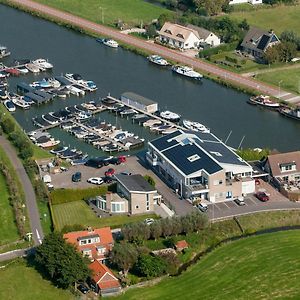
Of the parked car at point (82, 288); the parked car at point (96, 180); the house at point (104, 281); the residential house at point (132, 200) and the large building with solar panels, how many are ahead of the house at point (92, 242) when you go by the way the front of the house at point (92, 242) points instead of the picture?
2

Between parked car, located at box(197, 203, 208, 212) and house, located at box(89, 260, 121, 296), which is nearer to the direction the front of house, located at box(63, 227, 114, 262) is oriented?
the house

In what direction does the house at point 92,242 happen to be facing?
toward the camera

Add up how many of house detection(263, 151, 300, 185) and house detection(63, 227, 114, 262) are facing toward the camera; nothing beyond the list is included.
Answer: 2

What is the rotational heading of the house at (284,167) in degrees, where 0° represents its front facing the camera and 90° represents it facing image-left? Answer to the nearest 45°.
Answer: approximately 0°

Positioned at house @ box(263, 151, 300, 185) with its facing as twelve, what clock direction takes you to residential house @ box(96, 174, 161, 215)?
The residential house is roughly at 2 o'clock from the house.

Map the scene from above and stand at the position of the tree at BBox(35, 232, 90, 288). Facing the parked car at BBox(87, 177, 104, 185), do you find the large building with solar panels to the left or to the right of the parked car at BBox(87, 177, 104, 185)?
right

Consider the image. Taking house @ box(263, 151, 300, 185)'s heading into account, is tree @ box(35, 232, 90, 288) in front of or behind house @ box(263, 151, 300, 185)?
in front

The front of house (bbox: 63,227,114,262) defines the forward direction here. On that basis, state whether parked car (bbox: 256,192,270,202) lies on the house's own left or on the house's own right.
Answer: on the house's own left

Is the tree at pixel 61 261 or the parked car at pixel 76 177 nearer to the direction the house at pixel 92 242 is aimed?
the tree

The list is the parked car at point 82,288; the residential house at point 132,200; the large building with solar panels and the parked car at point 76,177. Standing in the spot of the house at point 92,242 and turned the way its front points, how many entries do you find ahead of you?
1
